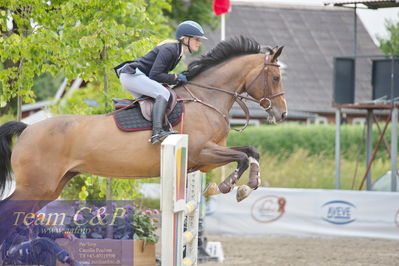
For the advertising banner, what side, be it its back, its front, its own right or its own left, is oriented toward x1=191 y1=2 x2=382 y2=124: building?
back

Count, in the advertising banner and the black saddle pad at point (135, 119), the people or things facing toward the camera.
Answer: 1

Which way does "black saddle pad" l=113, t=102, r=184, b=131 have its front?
to the viewer's right

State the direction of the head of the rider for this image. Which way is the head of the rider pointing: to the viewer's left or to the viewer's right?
to the viewer's right

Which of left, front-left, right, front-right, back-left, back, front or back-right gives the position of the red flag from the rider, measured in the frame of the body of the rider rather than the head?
left

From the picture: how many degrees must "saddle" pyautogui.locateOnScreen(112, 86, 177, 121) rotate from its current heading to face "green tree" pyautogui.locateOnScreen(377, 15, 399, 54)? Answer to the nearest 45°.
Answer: approximately 45° to its left

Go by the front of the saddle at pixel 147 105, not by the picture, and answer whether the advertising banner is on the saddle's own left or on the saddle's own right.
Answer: on the saddle's own left

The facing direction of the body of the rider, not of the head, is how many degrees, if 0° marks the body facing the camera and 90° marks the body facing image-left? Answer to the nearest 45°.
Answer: approximately 270°

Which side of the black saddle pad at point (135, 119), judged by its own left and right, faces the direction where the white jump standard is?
right

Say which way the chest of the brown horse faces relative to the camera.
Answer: to the viewer's right

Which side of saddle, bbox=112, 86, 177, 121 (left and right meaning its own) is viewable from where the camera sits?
right
